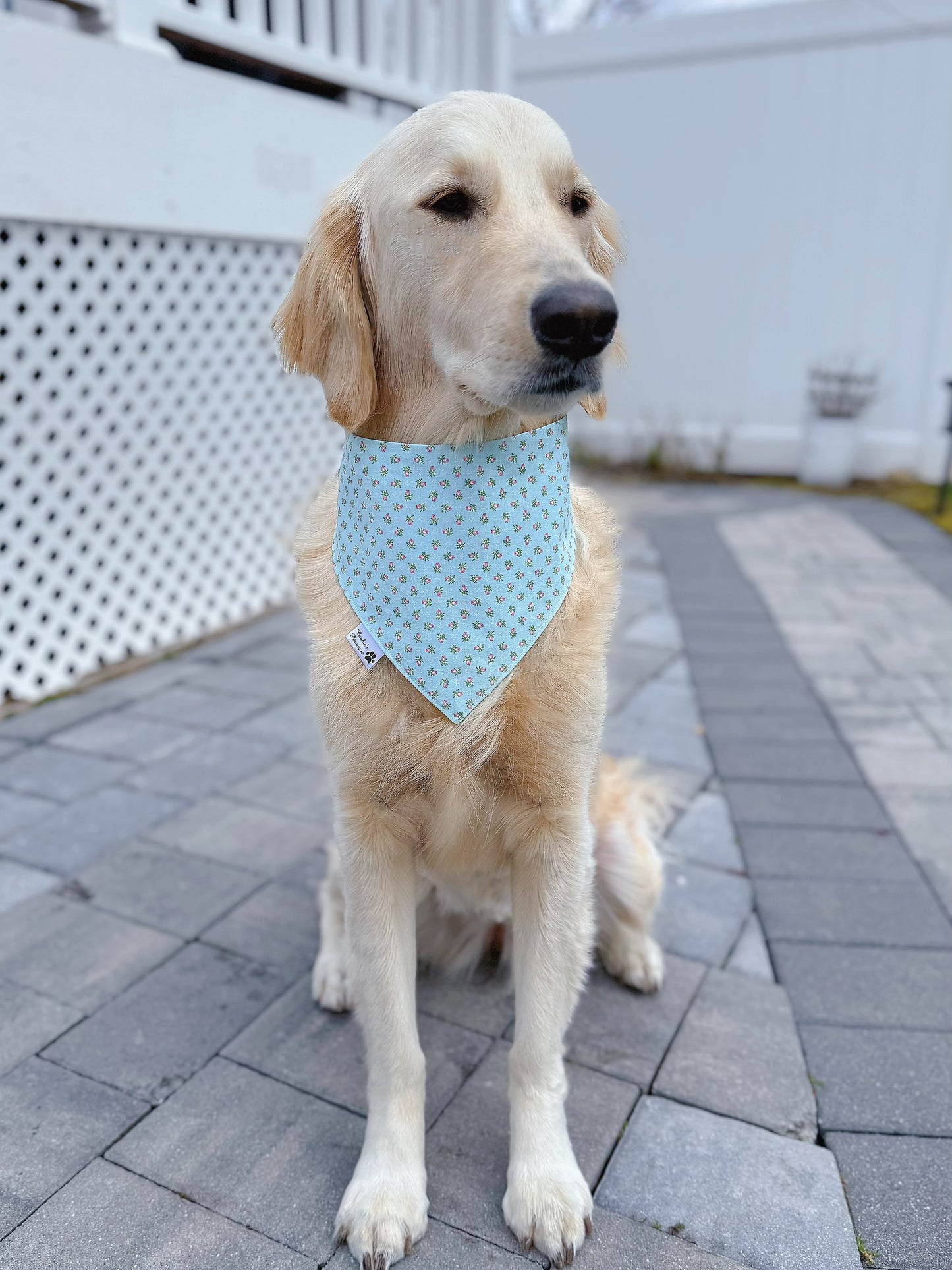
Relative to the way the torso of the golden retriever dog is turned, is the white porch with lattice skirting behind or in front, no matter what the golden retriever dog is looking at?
behind

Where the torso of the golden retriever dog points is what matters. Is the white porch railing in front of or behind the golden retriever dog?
behind

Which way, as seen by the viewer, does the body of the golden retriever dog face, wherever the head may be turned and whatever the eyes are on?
toward the camera
